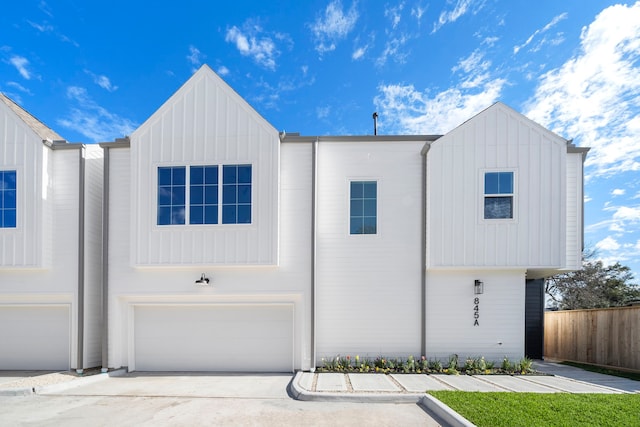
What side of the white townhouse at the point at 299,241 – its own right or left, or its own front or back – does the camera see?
front

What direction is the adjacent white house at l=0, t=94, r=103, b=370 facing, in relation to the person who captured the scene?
facing the viewer

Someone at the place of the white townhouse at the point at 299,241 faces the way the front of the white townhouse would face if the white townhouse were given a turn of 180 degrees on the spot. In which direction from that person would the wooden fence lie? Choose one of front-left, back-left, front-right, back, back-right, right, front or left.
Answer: right

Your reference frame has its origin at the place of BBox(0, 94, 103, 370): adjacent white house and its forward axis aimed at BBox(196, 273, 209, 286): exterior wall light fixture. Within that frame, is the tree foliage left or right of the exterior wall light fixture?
left

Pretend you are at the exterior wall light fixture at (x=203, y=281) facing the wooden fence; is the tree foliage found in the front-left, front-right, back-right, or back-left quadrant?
front-left

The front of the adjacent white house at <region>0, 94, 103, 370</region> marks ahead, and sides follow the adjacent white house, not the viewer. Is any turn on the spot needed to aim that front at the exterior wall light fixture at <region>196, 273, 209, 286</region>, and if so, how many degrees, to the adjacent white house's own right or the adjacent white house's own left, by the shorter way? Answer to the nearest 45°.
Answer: approximately 45° to the adjacent white house's own left
